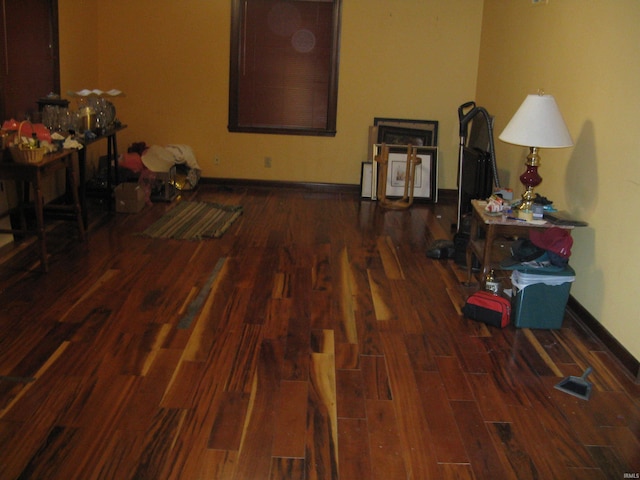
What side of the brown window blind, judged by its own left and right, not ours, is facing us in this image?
front

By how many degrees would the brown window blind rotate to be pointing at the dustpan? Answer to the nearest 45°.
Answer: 0° — it already faces it

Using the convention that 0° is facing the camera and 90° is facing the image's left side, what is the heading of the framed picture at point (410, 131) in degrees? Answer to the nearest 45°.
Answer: approximately 0°

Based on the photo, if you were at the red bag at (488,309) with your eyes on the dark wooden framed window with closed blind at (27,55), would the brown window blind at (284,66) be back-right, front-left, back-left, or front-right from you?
front-right

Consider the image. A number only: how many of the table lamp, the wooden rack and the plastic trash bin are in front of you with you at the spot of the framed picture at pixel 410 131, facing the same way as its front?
3

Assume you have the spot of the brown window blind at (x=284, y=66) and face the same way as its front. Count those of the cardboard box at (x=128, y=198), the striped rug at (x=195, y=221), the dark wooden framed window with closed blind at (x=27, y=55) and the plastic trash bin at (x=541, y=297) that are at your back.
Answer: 0

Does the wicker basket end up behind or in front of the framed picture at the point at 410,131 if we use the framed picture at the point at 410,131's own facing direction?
in front

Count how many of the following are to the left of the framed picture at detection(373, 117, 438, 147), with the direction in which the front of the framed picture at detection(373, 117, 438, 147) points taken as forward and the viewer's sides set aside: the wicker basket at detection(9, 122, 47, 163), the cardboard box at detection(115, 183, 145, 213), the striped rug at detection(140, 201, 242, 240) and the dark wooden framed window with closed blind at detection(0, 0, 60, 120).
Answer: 0

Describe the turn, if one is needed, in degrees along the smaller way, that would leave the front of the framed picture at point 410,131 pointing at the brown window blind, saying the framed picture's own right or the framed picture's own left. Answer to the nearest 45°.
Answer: approximately 90° to the framed picture's own right

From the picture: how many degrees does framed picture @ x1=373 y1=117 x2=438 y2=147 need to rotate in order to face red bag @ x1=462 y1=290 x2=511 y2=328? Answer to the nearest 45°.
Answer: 0° — it already faces it

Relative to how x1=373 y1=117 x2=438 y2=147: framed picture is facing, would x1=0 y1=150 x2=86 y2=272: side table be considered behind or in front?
in front

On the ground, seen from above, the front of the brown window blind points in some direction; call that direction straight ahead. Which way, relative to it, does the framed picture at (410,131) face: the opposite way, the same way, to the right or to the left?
the same way

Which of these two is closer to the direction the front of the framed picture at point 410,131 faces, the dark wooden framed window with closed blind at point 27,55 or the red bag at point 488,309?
the red bag

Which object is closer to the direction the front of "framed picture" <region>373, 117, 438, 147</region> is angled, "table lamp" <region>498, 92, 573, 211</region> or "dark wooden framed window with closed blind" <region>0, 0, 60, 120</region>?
the table lamp
